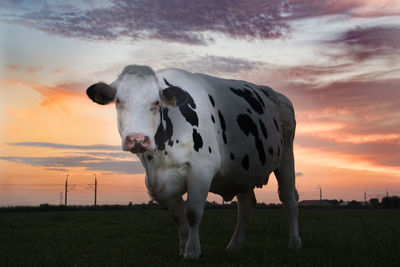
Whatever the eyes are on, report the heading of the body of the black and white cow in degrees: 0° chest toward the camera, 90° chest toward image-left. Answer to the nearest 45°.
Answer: approximately 45°
